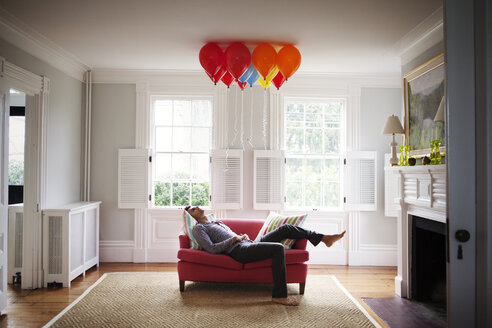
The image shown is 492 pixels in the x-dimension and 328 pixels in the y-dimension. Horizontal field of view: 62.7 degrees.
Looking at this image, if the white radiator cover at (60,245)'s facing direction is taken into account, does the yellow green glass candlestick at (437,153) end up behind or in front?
in front

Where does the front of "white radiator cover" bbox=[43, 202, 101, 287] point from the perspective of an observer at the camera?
facing to the right of the viewer

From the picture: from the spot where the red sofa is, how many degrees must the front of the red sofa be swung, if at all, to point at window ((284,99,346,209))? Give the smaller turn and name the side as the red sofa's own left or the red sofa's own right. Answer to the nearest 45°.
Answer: approximately 135° to the red sofa's own left

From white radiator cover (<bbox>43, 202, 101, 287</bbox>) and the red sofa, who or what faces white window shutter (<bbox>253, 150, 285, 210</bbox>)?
the white radiator cover

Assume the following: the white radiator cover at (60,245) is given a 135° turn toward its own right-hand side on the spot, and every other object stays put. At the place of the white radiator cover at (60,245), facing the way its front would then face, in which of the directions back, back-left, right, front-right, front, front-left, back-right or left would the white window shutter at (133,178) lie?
back

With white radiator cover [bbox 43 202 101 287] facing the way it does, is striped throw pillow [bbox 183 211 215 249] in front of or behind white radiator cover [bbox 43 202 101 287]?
in front

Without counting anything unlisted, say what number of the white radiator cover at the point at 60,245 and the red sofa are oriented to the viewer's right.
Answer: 1

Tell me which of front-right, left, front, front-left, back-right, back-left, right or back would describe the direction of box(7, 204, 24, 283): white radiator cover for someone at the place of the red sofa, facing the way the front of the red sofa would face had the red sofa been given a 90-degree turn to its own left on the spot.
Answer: back

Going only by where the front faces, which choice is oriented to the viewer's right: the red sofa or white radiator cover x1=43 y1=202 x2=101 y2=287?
the white radiator cover

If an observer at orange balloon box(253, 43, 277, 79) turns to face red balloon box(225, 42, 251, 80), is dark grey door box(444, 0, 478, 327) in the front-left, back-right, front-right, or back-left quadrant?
back-left

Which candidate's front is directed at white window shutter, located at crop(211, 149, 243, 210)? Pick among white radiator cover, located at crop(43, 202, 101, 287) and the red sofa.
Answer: the white radiator cover

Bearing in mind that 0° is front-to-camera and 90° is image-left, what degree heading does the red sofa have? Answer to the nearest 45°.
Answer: approximately 0°

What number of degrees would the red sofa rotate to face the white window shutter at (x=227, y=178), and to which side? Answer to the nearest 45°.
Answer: approximately 180°

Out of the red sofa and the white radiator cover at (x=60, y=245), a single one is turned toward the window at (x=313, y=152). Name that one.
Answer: the white radiator cover

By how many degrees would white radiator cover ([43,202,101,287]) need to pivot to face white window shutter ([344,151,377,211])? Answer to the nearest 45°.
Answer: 0° — it already faces it

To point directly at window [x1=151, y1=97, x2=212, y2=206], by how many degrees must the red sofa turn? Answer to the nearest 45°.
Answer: approximately 135° to its right

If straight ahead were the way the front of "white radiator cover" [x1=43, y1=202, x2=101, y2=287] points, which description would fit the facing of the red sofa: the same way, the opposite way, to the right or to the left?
to the right

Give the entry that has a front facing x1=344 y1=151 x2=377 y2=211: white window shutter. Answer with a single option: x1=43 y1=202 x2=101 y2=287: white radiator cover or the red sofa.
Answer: the white radiator cover
